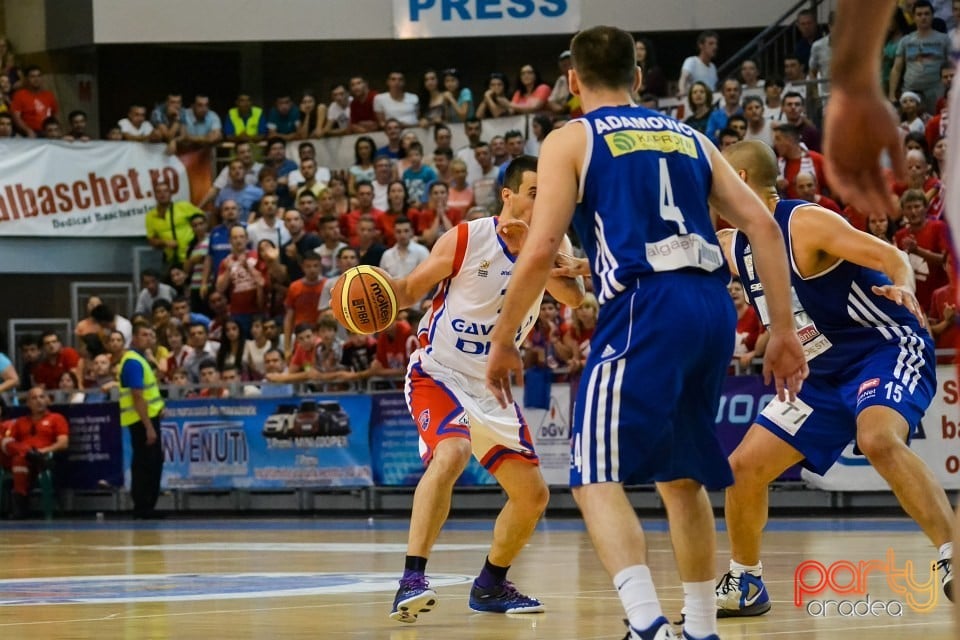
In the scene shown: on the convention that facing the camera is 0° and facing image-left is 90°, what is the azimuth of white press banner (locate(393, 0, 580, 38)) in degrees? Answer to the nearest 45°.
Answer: approximately 0°

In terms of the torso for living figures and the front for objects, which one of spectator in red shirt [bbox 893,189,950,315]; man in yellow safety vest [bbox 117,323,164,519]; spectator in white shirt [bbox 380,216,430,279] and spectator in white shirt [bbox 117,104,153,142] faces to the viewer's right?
the man in yellow safety vest

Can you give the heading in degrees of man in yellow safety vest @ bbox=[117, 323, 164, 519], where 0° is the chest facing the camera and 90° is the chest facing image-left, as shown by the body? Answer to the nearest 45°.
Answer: approximately 270°

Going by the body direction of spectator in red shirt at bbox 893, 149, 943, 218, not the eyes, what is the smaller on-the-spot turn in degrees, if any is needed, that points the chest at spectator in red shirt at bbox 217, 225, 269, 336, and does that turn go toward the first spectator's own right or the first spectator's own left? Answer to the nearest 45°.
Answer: approximately 45° to the first spectator's own right

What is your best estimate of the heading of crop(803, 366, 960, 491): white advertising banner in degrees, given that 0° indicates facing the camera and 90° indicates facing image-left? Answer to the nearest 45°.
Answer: approximately 0°
